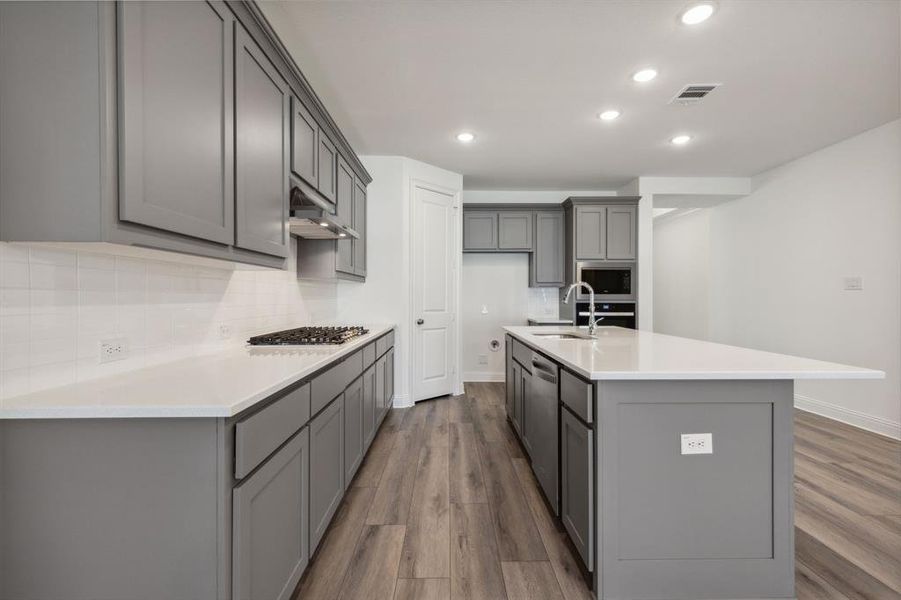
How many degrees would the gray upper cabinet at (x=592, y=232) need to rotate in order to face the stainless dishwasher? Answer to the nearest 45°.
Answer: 0° — it already faces it

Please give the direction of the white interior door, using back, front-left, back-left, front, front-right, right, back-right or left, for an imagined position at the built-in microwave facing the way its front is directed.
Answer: front-right

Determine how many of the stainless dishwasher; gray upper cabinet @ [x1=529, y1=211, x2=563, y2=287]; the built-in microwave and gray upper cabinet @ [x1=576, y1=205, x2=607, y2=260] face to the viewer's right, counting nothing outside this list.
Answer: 0

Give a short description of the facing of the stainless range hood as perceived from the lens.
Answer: facing to the right of the viewer

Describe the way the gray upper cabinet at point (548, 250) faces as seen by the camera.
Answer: facing the viewer

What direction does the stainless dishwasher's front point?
to the viewer's left

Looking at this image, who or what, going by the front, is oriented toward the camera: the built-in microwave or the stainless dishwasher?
the built-in microwave

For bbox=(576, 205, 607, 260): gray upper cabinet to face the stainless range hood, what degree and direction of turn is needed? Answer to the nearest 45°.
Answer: approximately 45° to its right

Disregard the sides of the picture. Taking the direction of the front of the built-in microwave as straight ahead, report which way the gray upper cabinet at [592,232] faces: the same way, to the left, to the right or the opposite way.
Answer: the same way

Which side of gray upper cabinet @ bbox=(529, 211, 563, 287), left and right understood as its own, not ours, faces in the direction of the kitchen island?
front

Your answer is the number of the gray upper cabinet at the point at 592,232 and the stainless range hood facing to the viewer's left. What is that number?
0

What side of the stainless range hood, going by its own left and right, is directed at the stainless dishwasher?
front

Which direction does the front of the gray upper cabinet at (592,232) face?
toward the camera

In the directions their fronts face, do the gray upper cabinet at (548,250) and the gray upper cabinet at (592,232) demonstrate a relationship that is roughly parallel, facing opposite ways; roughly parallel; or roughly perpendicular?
roughly parallel
